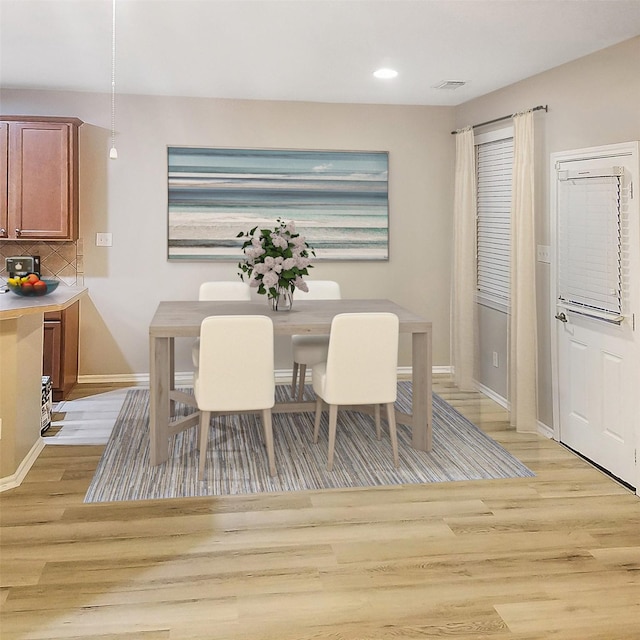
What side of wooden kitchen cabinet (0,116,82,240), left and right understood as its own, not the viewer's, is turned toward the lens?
front

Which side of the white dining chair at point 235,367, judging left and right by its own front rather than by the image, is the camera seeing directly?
back

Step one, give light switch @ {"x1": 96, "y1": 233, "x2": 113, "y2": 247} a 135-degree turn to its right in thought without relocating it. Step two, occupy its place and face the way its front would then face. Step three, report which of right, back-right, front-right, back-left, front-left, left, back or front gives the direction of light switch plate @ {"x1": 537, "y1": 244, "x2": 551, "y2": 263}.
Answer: back

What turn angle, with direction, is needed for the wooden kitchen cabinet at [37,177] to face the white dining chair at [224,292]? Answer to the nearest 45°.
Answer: approximately 45° to its left

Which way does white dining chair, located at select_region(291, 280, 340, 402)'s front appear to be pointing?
toward the camera

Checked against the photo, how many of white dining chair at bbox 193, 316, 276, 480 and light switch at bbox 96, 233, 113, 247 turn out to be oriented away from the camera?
1

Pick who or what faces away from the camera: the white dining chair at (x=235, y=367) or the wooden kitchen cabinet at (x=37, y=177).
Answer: the white dining chair
